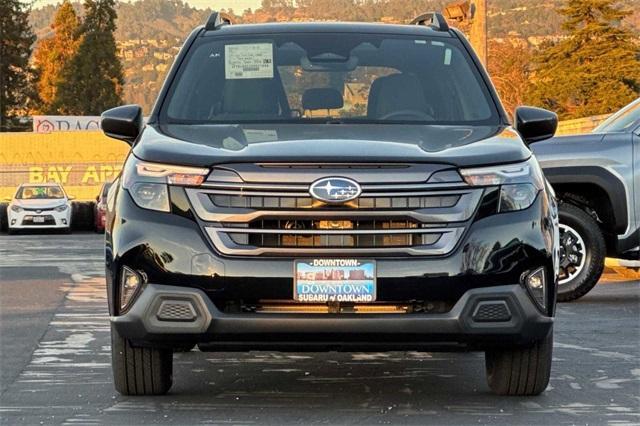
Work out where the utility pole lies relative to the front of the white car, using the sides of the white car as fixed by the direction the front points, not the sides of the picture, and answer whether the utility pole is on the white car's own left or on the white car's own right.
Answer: on the white car's own left

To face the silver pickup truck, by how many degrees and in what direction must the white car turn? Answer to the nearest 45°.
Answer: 0° — it already faces it

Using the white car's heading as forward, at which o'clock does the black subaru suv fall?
The black subaru suv is roughly at 12 o'clock from the white car.

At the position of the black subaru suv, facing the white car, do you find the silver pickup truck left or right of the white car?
right

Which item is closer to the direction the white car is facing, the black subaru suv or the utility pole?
the black subaru suv

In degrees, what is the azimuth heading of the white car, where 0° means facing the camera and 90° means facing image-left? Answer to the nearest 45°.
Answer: approximately 0°

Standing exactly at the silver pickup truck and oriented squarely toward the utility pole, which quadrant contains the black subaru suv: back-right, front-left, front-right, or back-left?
back-left

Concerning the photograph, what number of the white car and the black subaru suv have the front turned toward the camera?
2

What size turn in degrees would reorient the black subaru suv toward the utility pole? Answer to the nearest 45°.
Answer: approximately 180°
